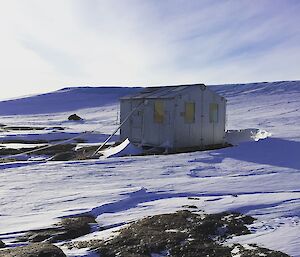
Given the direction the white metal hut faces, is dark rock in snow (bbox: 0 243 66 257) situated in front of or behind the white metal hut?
in front

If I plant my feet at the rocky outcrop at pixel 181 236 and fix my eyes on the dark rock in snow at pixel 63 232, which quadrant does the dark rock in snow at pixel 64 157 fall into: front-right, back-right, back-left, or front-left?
front-right

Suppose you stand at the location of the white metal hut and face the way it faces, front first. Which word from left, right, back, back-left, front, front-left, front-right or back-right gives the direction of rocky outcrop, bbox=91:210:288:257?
front-left

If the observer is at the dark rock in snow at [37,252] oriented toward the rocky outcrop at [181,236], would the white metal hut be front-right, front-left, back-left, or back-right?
front-left

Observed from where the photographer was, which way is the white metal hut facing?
facing the viewer and to the left of the viewer
